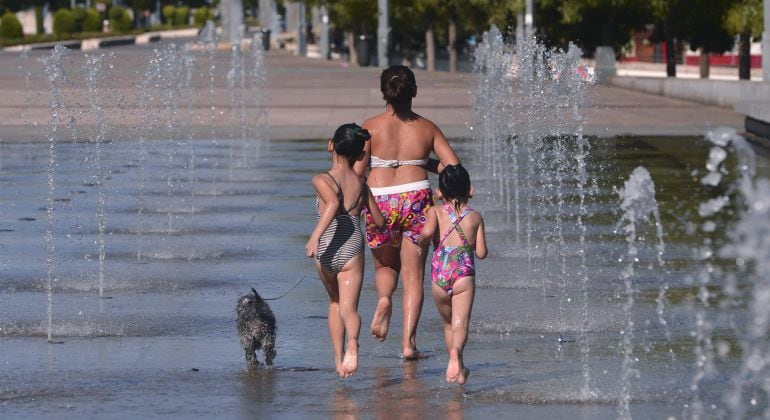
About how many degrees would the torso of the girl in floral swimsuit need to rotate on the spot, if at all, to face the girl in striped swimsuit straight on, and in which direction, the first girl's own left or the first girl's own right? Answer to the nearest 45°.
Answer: approximately 90° to the first girl's own left

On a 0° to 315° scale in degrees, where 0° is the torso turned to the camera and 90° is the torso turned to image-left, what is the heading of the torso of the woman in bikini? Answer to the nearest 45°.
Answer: approximately 180°

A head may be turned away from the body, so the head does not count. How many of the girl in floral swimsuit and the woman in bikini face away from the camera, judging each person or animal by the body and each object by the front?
2

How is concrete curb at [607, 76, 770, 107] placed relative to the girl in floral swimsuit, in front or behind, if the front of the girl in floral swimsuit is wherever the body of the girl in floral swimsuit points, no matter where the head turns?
in front

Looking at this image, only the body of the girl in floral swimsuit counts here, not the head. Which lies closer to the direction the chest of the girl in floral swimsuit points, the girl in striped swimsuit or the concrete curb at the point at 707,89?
the concrete curb

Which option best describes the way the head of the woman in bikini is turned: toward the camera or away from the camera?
away from the camera

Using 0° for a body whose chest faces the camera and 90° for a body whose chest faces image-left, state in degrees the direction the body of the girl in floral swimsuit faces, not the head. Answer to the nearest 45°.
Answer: approximately 180°

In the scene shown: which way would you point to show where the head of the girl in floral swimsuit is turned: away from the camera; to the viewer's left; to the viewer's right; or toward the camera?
away from the camera

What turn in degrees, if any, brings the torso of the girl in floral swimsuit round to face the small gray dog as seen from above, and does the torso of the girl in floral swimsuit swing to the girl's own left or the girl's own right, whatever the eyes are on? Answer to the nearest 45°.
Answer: approximately 90° to the girl's own left

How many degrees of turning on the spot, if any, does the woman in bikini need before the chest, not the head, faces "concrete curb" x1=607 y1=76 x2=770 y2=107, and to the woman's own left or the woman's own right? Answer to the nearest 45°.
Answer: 0° — they already face it

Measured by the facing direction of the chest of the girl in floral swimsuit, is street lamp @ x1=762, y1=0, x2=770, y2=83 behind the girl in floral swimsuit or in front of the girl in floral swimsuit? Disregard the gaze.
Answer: in front

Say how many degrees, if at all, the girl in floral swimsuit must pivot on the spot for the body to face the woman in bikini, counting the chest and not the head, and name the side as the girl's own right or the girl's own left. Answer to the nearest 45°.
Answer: approximately 45° to the girl's own left

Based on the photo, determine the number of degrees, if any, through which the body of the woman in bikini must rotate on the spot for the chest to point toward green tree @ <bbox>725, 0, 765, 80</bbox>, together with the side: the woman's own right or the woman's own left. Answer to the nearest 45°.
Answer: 0° — they already face it
